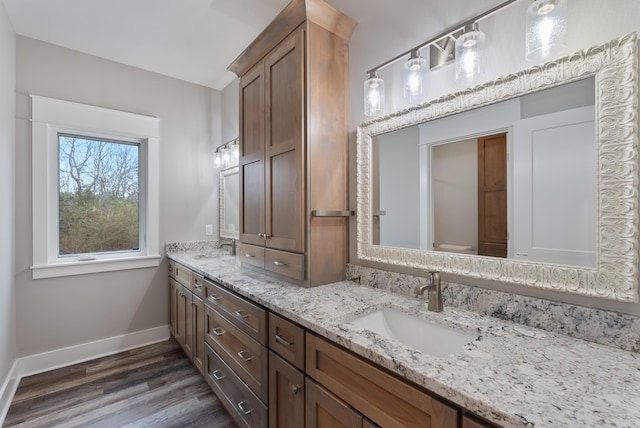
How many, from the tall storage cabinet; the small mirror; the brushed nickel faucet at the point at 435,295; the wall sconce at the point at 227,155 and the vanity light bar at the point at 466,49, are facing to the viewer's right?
0

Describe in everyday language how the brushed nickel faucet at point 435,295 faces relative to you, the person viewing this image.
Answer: facing the viewer and to the left of the viewer

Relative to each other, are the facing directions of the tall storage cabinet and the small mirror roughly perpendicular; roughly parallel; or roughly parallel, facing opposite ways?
roughly parallel

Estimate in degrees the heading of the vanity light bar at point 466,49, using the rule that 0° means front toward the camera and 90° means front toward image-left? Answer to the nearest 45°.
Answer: approximately 45°

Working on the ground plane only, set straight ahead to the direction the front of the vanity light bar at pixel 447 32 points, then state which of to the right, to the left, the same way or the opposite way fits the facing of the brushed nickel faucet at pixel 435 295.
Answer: the same way

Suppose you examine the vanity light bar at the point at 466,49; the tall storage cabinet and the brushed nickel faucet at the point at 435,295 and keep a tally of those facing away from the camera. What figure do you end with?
0

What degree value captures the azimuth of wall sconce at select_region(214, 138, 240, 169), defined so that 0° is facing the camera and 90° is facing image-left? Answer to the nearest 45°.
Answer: approximately 45°

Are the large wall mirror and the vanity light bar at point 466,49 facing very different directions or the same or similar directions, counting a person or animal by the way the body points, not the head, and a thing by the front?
same or similar directions

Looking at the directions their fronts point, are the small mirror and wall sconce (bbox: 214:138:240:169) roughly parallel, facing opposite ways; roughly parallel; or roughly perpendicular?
roughly parallel

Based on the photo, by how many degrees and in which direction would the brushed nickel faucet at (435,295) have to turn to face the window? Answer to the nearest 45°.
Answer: approximately 45° to its right

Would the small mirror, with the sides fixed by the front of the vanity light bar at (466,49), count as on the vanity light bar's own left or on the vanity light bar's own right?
on the vanity light bar's own right

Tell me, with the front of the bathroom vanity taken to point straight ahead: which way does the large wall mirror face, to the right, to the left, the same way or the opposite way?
the same way

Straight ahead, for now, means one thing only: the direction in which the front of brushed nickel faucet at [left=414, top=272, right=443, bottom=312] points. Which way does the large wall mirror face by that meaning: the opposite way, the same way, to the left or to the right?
the same way
